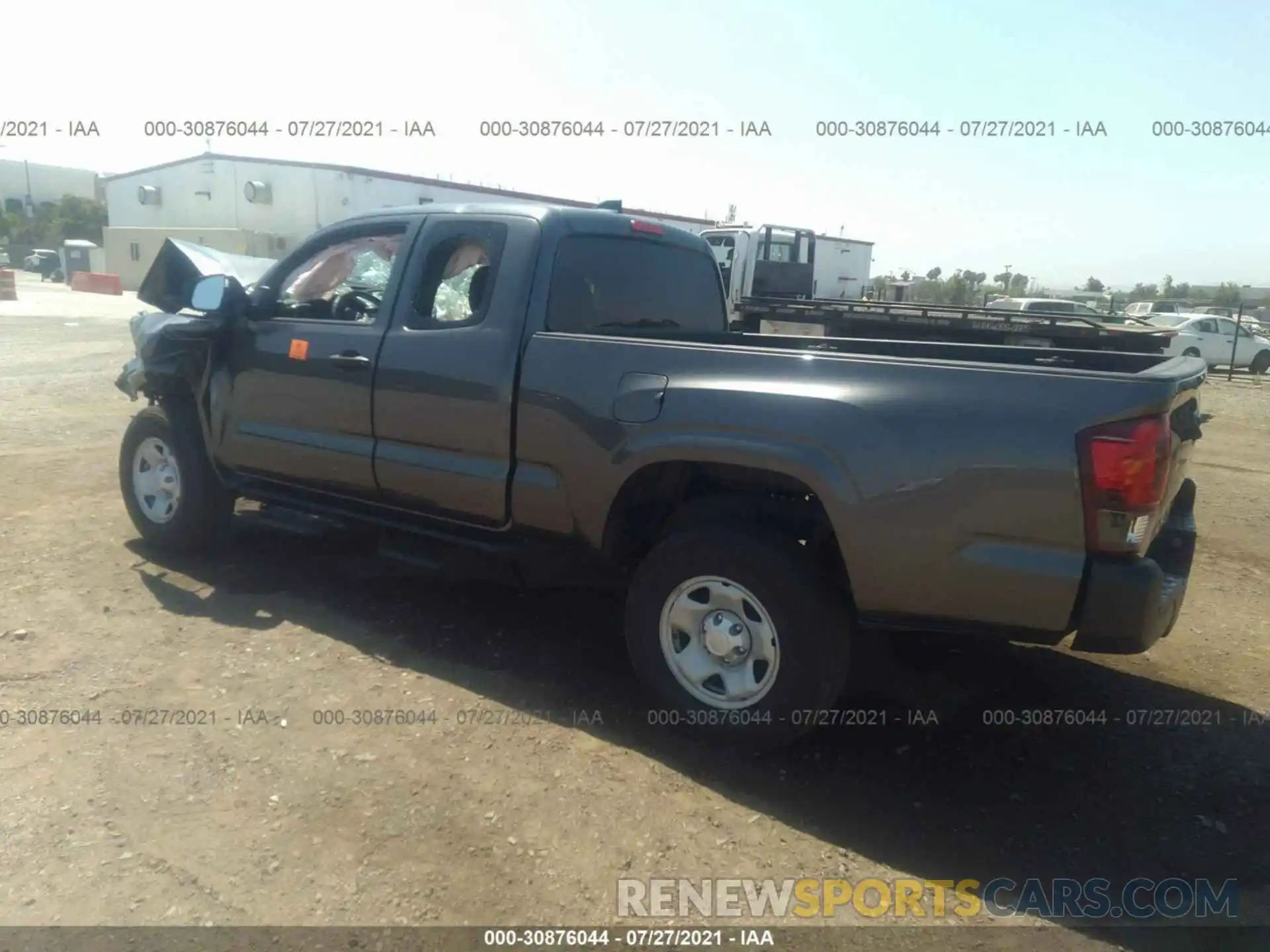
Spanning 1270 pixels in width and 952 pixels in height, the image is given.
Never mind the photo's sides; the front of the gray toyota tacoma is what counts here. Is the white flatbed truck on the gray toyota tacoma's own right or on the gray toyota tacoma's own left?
on the gray toyota tacoma's own right

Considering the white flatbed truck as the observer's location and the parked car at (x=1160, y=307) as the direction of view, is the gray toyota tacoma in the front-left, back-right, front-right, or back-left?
back-right

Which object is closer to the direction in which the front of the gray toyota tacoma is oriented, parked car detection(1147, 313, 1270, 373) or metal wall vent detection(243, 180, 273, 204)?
the metal wall vent

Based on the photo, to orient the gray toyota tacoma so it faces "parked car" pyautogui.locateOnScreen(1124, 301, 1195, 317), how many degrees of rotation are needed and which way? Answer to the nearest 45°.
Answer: approximately 90° to its right

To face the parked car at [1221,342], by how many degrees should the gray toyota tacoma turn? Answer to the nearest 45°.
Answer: approximately 90° to its right

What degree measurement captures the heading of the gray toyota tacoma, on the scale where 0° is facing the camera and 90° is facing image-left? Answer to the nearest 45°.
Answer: approximately 135°

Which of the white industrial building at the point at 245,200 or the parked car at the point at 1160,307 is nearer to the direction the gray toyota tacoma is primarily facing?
the white industrial building
